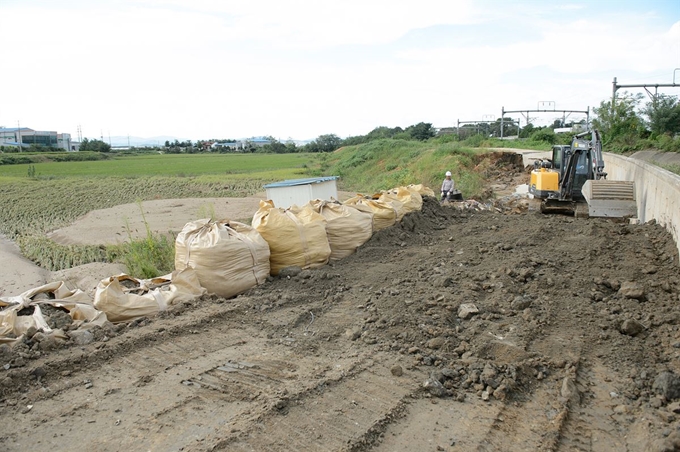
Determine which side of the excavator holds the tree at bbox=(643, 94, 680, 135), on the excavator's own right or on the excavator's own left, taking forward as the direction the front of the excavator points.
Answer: on the excavator's own left

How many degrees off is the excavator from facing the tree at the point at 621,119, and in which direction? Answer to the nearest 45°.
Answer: approximately 135° to its left

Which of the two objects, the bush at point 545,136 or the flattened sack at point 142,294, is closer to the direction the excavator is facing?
the flattened sack

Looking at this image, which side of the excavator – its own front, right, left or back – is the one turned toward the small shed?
right

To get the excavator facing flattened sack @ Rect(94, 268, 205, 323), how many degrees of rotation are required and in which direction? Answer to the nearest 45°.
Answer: approximately 45° to its right

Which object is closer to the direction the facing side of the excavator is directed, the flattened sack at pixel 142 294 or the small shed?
the flattened sack
